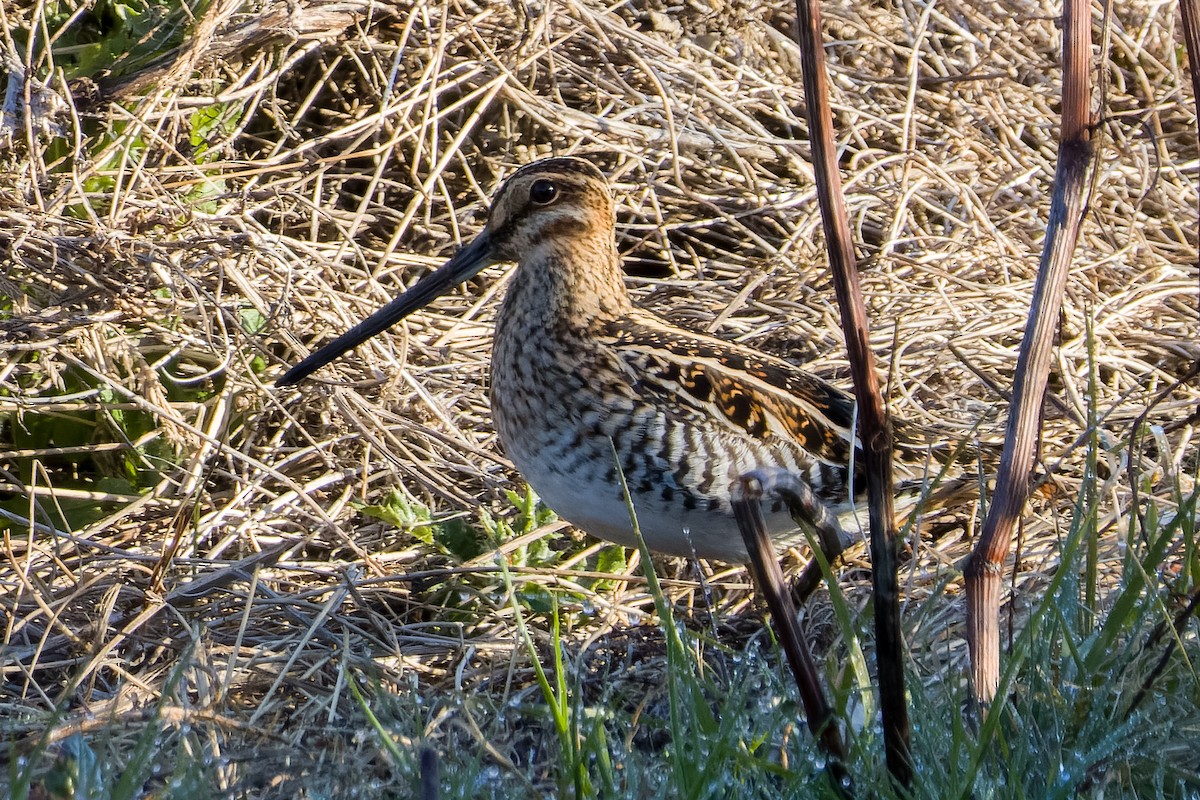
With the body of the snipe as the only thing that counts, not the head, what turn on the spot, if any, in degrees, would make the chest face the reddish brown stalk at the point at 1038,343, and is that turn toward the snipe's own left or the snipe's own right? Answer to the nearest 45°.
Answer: approximately 135° to the snipe's own left

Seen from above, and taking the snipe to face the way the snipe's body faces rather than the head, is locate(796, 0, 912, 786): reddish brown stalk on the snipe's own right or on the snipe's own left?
on the snipe's own left

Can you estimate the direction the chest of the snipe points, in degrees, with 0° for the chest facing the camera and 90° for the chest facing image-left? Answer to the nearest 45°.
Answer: approximately 90°
